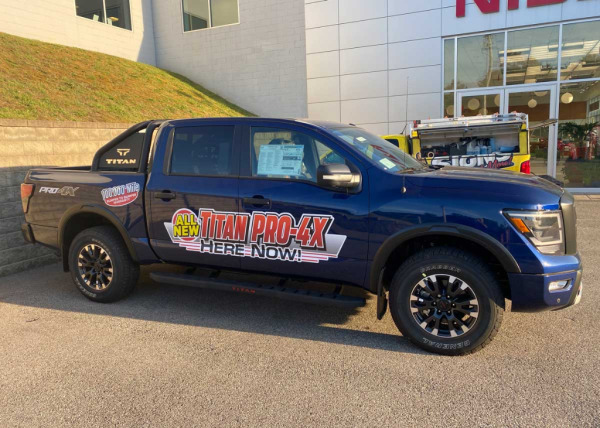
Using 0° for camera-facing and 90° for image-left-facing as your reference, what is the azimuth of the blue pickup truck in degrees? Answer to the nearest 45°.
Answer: approximately 315°

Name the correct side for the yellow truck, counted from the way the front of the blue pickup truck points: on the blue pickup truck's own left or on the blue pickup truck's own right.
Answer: on the blue pickup truck's own left

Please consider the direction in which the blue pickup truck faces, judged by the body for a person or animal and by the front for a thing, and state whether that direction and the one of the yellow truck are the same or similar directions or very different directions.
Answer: very different directions

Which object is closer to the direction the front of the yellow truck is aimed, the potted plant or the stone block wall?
the stone block wall

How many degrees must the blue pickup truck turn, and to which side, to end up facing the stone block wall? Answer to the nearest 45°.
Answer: approximately 180°

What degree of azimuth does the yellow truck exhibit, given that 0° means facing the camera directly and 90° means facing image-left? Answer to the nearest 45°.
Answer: approximately 90°

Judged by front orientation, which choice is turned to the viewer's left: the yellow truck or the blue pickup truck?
the yellow truck

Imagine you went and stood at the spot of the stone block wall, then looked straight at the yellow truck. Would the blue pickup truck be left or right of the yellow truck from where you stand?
right

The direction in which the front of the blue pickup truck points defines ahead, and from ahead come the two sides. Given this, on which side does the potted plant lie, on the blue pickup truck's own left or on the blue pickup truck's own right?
on the blue pickup truck's own left

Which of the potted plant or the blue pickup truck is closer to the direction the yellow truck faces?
the blue pickup truck

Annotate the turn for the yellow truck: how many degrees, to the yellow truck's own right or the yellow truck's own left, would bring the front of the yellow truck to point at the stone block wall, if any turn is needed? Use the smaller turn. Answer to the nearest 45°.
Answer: approximately 45° to the yellow truck's own left

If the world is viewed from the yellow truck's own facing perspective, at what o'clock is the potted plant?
The potted plant is roughly at 4 o'clock from the yellow truck.

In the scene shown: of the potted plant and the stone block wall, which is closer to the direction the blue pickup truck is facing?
the potted plant

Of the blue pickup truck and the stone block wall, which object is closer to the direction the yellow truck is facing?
the stone block wall

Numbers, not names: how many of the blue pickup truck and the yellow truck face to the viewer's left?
1
